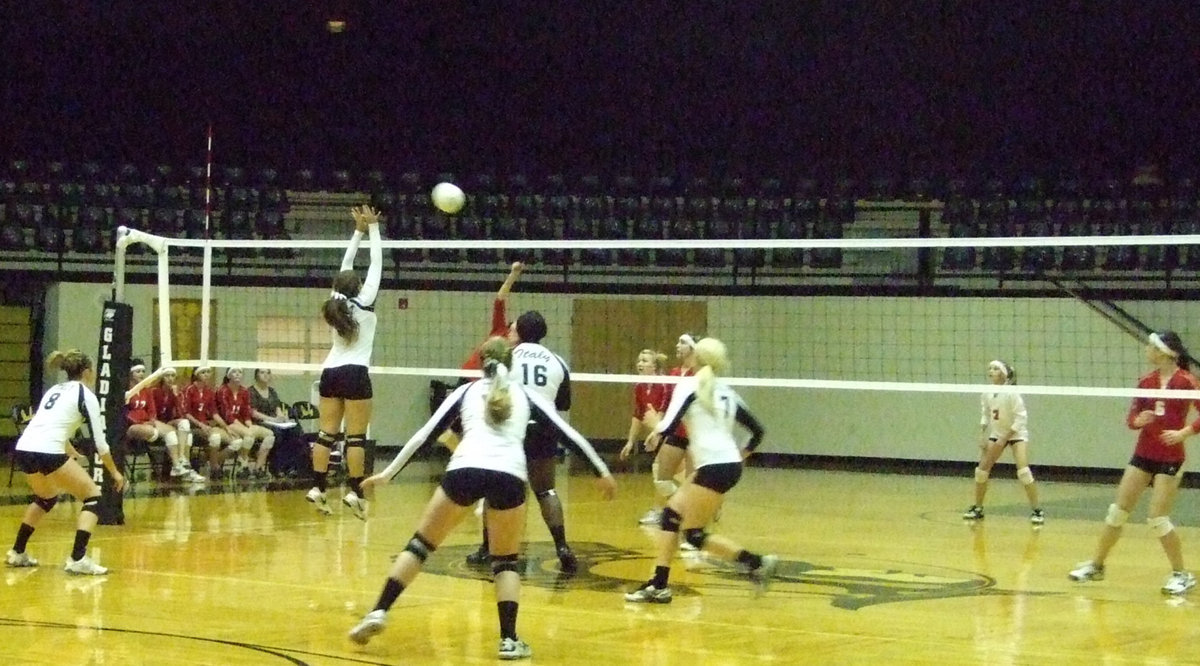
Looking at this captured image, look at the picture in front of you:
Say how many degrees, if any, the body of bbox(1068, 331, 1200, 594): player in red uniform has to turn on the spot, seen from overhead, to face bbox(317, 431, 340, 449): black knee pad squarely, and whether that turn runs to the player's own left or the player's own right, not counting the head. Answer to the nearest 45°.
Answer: approximately 45° to the player's own right

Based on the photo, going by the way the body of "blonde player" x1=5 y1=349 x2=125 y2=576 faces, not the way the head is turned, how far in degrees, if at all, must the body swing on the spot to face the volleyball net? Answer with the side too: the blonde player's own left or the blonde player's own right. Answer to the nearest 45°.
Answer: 0° — they already face it

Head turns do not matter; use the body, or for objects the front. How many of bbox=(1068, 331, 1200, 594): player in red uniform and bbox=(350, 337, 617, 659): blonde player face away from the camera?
1

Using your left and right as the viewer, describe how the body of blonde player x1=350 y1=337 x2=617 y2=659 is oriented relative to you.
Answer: facing away from the viewer

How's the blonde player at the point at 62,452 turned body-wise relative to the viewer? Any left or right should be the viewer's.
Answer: facing away from the viewer and to the right of the viewer

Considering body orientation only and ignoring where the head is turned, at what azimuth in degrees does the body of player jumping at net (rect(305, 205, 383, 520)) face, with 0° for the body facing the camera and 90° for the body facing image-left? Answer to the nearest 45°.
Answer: approximately 225°

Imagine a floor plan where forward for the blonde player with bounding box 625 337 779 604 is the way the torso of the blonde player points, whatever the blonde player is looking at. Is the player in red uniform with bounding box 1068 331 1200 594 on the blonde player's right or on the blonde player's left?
on the blonde player's right

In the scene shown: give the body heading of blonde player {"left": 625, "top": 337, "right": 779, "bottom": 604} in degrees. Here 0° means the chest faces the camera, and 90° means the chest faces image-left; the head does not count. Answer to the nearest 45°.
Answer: approximately 135°
